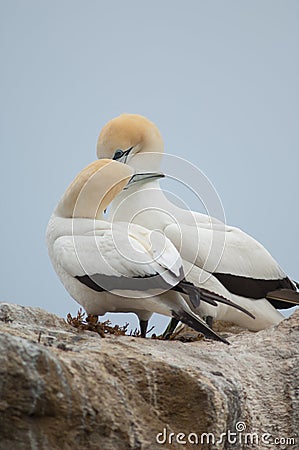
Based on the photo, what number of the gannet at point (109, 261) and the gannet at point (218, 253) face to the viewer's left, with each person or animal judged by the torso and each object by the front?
2

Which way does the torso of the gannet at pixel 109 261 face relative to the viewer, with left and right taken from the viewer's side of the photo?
facing to the left of the viewer

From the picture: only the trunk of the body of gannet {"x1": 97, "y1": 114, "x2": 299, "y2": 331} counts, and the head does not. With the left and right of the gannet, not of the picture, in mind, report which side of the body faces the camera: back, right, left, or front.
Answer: left

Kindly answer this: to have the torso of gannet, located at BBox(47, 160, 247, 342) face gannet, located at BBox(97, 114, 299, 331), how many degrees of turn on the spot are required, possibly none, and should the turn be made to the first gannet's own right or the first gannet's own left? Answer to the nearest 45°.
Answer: approximately 135° to the first gannet's own right

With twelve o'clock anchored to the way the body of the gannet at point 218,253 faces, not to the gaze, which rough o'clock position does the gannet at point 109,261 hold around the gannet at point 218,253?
the gannet at point 109,261 is roughly at 10 o'clock from the gannet at point 218,253.
